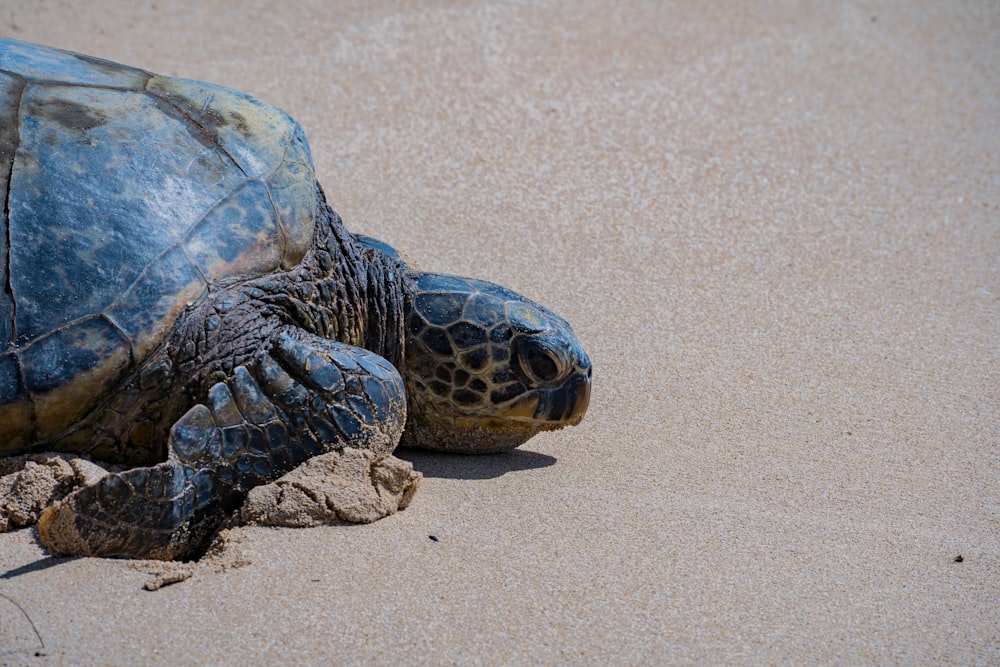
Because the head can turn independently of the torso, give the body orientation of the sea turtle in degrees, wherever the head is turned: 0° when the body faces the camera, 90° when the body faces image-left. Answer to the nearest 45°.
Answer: approximately 270°
